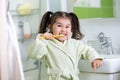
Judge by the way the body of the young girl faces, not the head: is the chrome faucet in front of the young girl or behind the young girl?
behind

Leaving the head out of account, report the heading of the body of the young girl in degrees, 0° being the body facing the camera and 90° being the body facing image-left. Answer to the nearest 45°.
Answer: approximately 0°
